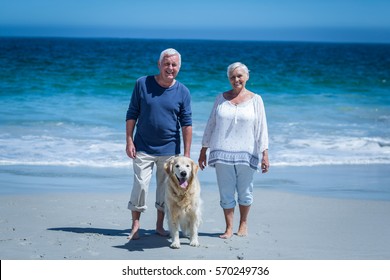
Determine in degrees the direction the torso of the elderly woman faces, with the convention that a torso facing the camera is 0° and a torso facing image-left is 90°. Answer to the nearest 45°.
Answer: approximately 0°

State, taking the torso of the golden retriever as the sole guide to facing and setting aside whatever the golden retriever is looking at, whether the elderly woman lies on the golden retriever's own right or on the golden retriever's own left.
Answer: on the golden retriever's own left

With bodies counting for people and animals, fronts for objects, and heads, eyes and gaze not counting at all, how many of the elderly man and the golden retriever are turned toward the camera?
2

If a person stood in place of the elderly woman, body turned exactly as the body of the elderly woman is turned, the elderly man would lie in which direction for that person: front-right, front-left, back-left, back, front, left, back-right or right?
right

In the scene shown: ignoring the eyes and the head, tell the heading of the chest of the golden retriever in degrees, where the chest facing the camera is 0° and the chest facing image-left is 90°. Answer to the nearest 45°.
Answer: approximately 0°

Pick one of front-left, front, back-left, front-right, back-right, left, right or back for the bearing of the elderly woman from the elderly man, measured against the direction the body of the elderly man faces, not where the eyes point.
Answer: left
